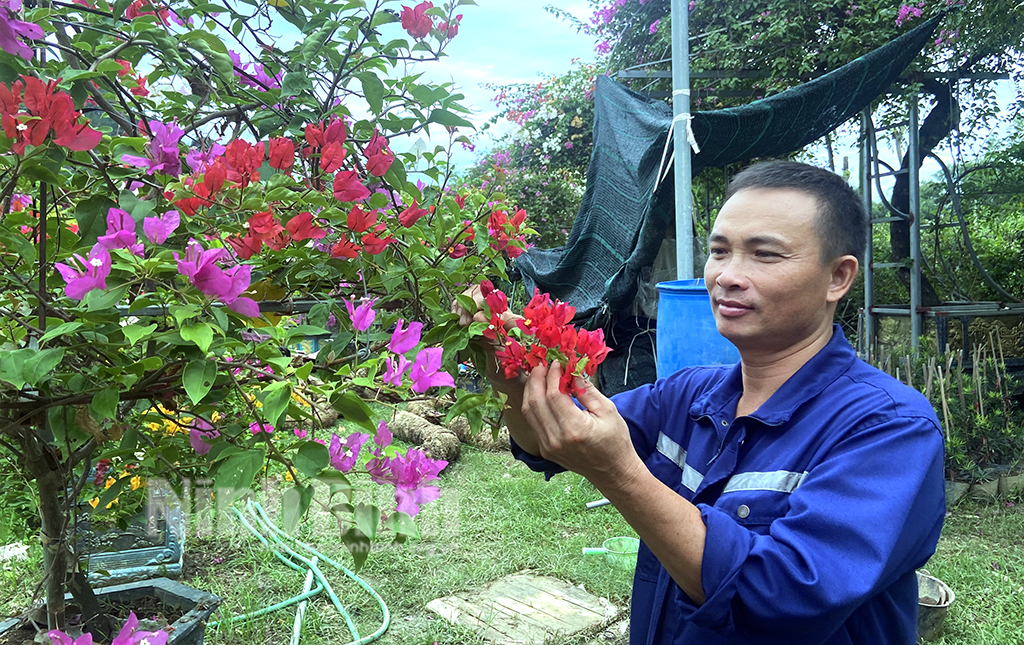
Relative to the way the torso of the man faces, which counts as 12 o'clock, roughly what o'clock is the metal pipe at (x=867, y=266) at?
The metal pipe is roughly at 5 o'clock from the man.

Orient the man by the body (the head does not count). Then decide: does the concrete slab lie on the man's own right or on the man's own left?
on the man's own right

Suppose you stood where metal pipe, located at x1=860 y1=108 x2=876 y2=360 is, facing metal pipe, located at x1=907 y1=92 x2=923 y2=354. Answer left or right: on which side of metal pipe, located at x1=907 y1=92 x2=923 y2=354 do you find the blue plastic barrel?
right

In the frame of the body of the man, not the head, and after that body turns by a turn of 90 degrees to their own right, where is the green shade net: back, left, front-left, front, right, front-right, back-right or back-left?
front-right

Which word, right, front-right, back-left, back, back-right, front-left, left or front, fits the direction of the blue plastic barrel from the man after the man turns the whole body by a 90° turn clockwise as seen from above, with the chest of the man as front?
front-right

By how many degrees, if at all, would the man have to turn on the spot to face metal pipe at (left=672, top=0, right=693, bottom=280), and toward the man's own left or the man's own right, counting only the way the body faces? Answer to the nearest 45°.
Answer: approximately 135° to the man's own right

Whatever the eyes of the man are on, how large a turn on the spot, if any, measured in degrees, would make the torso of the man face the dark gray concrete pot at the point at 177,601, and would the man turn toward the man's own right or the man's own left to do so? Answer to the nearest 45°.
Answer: approximately 45° to the man's own right

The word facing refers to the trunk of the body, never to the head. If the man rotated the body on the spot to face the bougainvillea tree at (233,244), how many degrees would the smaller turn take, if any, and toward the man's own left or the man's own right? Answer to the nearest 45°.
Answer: approximately 45° to the man's own right

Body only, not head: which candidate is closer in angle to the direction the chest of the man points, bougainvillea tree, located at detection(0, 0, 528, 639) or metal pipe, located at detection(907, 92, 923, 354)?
the bougainvillea tree

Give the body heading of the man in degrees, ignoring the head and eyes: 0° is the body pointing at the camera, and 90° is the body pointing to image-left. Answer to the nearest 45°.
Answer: approximately 45°
